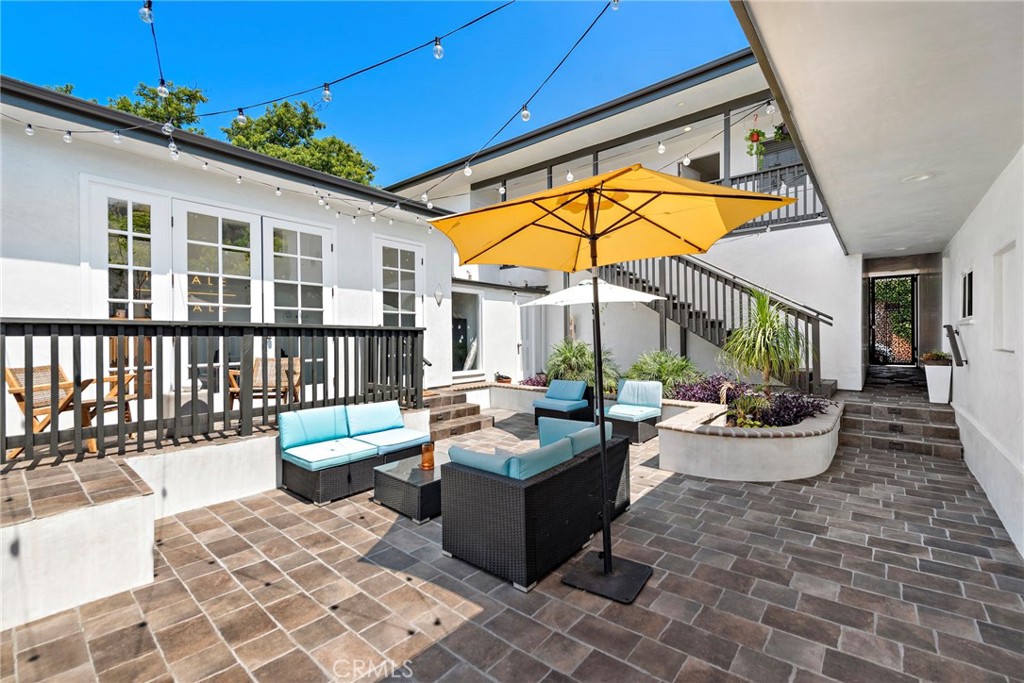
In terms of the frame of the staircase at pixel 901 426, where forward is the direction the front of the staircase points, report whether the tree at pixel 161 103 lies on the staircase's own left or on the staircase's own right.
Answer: on the staircase's own right

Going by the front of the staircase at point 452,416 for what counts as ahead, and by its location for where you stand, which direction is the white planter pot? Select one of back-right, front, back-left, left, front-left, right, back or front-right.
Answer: front-left

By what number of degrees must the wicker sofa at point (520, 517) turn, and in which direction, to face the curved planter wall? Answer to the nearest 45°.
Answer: approximately 90° to its right

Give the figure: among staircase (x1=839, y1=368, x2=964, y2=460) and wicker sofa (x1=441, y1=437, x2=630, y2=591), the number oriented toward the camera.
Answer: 1

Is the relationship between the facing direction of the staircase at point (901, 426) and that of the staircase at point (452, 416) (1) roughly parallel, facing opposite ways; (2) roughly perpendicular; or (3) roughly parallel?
roughly perpendicular

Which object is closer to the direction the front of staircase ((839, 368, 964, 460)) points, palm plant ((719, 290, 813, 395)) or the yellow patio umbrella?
the yellow patio umbrella

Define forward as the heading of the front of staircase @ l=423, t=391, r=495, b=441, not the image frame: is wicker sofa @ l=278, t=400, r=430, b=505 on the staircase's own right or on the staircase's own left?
on the staircase's own right

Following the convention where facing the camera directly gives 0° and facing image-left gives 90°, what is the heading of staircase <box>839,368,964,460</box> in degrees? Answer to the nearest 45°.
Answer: approximately 0°

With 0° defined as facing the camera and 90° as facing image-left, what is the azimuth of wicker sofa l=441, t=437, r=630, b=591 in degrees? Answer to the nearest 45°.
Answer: approximately 135°

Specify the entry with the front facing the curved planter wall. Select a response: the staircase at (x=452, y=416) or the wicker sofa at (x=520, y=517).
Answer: the staircase

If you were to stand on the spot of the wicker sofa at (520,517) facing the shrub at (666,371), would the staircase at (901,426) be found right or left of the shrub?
right

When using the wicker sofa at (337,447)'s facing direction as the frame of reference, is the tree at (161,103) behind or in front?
behind

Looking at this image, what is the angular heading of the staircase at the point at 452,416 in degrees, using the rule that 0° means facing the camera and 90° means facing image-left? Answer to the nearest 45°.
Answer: approximately 315°
